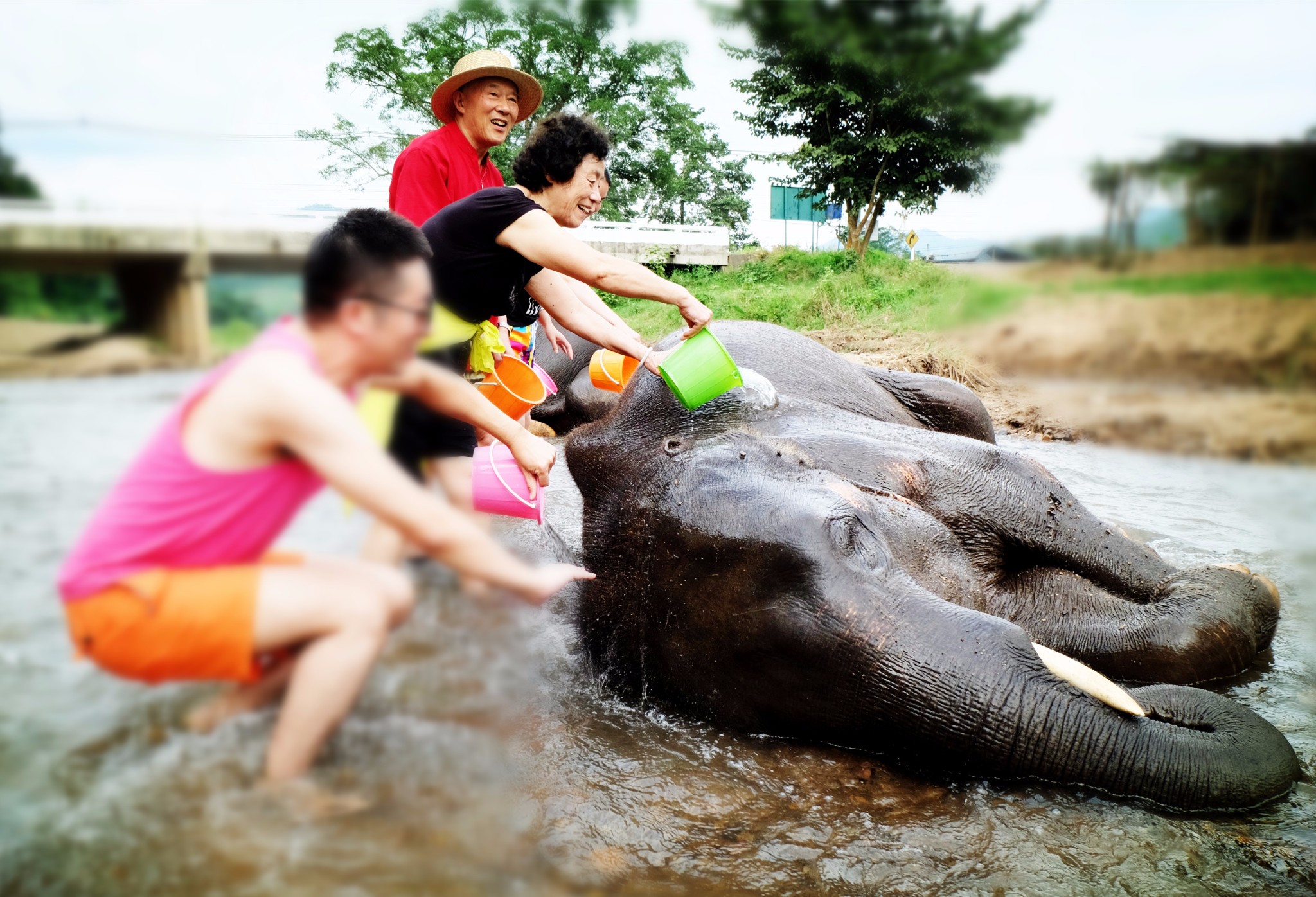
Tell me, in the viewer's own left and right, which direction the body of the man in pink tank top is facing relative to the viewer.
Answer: facing to the right of the viewer

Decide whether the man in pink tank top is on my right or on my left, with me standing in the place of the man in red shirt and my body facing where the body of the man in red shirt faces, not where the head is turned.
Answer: on my right

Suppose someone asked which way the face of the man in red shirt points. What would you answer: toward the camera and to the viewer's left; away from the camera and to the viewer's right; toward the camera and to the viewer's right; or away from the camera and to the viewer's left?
toward the camera and to the viewer's right

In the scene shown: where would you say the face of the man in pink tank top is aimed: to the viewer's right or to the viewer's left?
to the viewer's right

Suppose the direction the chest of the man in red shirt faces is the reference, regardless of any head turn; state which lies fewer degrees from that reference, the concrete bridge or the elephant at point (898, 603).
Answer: the elephant

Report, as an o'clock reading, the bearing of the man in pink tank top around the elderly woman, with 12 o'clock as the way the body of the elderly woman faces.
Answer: The man in pink tank top is roughly at 3 o'clock from the elderly woman.

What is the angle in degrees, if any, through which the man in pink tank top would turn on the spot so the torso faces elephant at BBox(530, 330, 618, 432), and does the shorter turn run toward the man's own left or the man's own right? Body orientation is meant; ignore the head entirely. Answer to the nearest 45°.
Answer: approximately 90° to the man's own left

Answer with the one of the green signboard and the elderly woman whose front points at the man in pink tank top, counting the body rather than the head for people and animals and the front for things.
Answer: the green signboard

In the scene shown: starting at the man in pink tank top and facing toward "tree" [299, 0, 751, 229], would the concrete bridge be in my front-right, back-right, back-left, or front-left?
front-left

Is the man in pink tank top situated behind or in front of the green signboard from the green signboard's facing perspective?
in front

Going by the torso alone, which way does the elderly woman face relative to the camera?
to the viewer's right

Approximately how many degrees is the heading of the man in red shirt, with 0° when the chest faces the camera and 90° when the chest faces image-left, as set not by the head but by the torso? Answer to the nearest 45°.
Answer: approximately 315°

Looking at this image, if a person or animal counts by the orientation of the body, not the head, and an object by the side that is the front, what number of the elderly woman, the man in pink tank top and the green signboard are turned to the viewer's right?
2

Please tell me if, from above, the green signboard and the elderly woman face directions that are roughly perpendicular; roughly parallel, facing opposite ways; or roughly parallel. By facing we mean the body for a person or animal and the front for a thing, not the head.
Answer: roughly perpendicular
